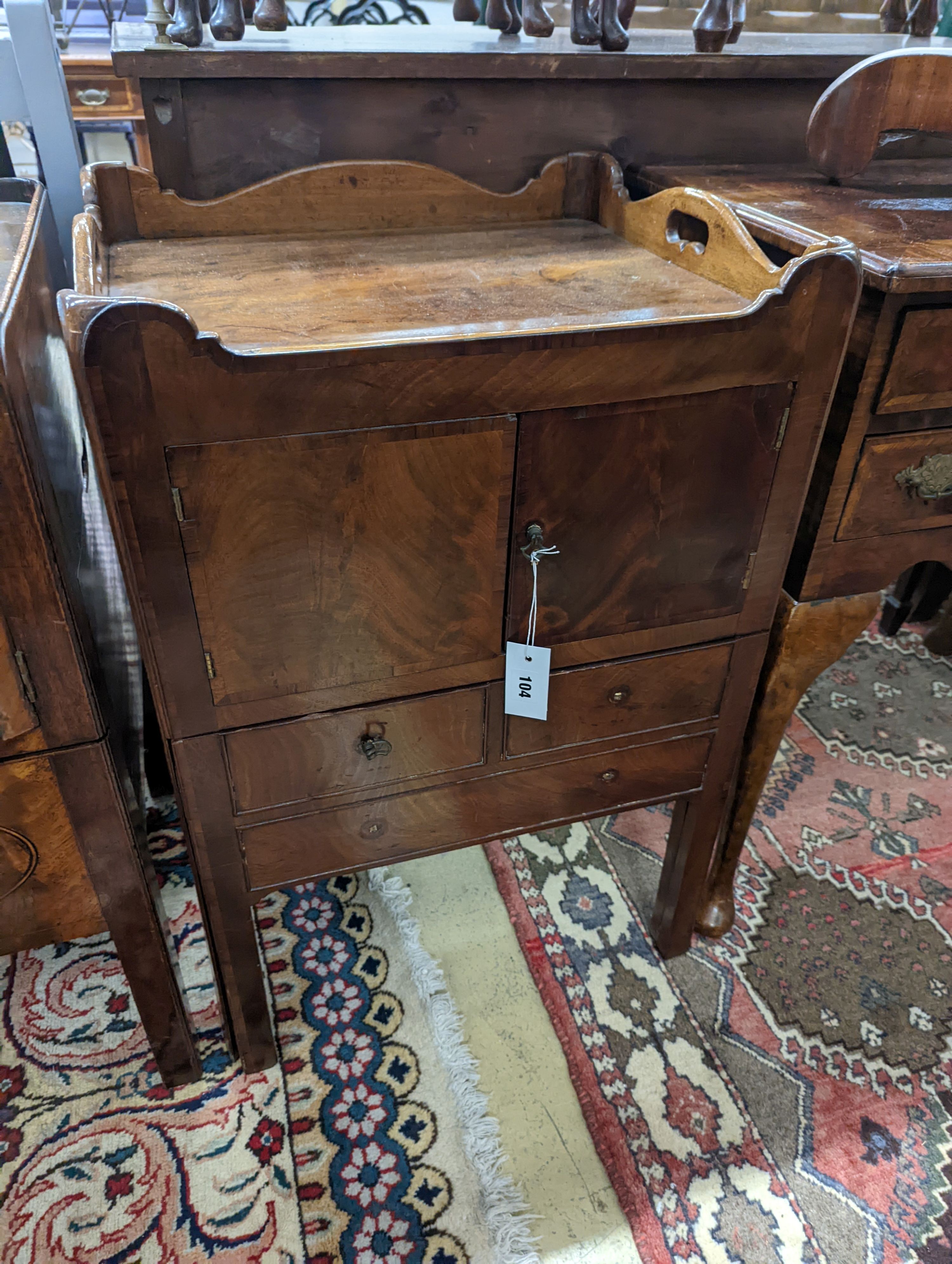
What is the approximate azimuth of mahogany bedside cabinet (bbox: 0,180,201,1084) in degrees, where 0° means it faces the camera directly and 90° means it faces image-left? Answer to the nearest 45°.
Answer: approximately 0°

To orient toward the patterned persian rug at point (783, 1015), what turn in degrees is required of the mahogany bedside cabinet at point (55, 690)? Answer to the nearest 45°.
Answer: approximately 45° to its left

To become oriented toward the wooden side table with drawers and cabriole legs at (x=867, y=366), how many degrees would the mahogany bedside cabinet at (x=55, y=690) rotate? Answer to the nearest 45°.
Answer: approximately 90° to its left
